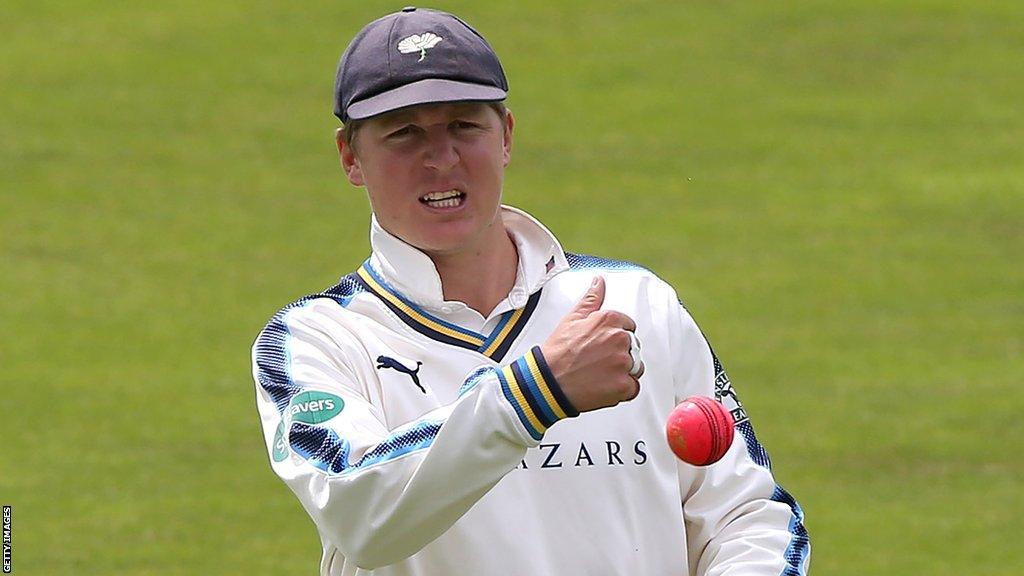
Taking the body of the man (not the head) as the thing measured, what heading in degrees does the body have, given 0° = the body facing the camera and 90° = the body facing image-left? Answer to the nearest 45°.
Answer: approximately 0°
